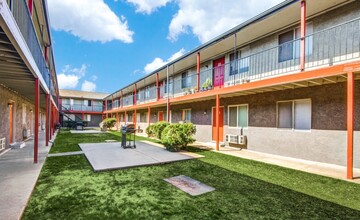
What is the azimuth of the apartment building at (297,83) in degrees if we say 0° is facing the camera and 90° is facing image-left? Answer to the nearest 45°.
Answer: approximately 45°

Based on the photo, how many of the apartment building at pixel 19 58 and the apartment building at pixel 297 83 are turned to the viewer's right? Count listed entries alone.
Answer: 1

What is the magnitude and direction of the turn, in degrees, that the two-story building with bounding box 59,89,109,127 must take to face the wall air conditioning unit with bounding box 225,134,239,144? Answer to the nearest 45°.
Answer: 0° — it already faces it

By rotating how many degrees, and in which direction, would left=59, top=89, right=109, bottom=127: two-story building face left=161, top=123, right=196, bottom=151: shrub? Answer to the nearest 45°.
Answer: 0° — it already faces it

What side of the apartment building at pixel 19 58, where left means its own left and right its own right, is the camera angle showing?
right

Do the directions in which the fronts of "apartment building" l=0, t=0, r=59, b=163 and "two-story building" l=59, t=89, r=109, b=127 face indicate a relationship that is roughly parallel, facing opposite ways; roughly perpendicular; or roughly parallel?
roughly perpendicular

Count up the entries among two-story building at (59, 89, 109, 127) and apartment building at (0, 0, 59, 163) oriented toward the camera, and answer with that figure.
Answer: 1

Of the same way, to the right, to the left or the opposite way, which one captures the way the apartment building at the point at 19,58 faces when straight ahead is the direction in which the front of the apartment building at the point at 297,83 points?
the opposite way

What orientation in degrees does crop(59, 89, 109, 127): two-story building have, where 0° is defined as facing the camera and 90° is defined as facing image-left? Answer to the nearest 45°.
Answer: approximately 0°

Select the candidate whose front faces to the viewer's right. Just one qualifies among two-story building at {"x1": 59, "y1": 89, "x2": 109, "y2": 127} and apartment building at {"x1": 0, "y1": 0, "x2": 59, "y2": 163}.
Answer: the apartment building
